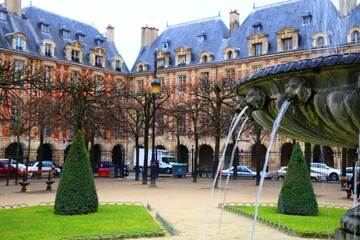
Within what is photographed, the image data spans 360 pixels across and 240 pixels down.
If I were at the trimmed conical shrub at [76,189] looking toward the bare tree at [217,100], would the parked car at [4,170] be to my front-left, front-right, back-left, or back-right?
front-left

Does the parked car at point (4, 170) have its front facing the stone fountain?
no

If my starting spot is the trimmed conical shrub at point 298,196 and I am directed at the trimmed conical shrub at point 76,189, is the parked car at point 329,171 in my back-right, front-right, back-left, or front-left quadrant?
back-right

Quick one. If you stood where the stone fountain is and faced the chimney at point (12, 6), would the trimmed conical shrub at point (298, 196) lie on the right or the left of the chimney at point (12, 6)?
right

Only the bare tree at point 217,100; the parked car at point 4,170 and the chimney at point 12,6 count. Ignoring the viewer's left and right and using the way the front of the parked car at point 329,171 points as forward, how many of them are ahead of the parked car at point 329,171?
0

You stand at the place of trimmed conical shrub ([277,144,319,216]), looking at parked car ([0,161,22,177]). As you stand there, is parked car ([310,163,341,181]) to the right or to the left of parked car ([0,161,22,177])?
right

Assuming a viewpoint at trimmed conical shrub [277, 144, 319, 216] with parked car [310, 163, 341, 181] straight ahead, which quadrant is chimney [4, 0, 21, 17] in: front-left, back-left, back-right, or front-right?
front-left

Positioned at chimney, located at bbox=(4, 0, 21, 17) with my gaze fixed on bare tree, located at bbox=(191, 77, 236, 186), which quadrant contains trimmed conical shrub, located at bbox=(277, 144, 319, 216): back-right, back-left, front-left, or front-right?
front-right

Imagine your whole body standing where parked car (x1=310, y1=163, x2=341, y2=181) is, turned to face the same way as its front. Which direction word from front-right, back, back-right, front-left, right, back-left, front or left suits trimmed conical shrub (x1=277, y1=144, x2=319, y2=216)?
right

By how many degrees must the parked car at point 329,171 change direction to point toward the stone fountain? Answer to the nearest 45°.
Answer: approximately 90° to its right
